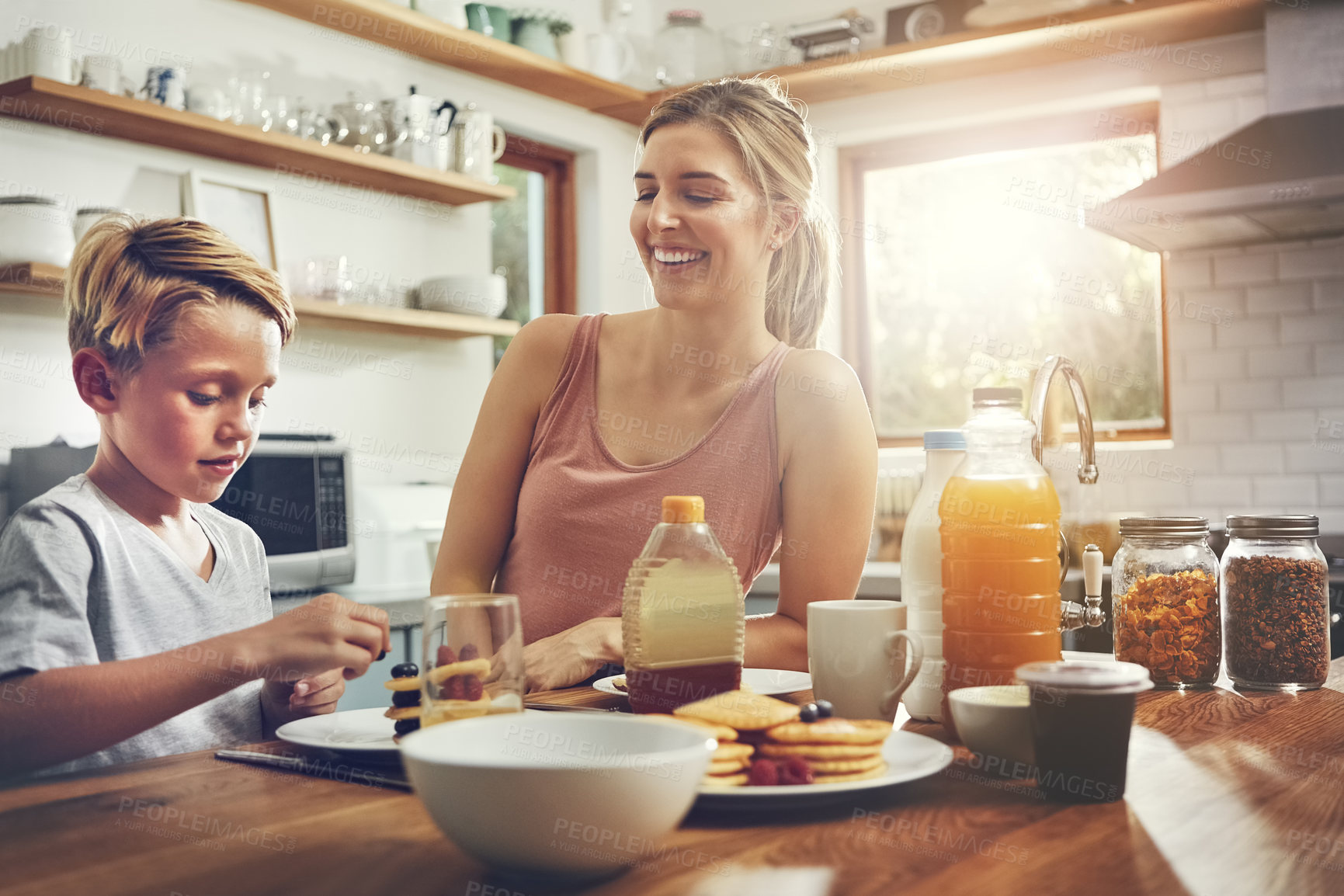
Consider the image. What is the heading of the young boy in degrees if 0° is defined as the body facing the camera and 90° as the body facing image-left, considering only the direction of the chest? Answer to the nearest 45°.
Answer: approximately 315°

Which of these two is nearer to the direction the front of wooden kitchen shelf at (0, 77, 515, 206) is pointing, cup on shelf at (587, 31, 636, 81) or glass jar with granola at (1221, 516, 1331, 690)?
the glass jar with granola

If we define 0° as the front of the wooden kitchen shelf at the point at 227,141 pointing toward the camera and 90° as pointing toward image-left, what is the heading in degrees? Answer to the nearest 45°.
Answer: approximately 315°

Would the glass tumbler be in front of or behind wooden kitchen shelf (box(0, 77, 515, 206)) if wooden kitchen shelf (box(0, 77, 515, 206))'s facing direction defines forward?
in front

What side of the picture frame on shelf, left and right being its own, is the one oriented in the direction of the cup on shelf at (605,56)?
left

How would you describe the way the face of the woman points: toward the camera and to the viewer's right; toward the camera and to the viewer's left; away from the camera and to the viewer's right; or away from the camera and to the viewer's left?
toward the camera and to the viewer's left

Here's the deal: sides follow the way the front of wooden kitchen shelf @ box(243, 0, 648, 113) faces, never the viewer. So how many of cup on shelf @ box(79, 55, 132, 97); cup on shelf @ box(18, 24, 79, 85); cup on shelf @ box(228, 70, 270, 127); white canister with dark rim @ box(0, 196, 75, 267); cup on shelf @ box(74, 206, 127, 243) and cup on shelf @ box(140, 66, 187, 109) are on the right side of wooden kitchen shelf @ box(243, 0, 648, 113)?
6

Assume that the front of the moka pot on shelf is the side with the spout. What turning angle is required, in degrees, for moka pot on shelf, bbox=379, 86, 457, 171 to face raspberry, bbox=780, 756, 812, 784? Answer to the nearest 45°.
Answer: approximately 90° to its left

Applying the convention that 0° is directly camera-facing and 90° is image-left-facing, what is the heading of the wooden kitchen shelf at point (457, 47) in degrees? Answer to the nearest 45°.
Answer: approximately 315°

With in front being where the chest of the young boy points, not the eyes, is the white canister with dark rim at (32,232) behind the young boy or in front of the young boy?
behind

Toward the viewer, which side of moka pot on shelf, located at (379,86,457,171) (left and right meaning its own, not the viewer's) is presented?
left
